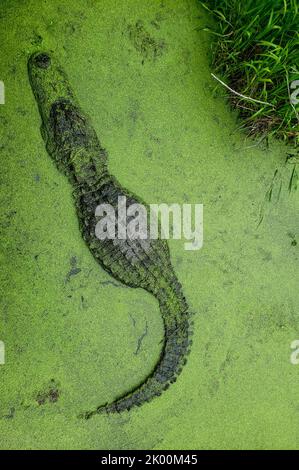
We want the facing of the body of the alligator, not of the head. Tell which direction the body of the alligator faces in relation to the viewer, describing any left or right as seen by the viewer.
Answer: facing away from the viewer and to the left of the viewer
